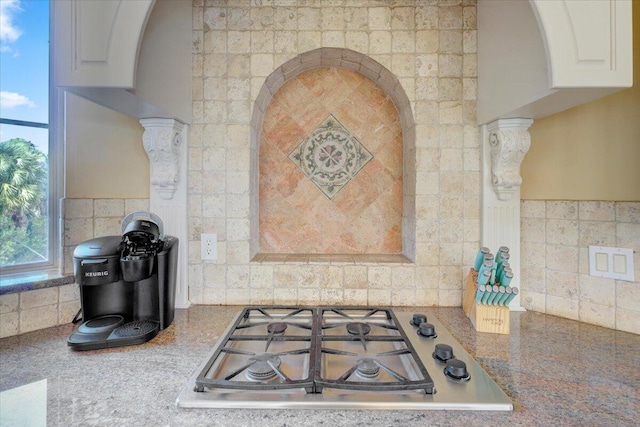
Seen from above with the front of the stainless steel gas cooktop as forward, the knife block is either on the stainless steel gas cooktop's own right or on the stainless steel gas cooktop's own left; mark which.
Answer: on the stainless steel gas cooktop's own left

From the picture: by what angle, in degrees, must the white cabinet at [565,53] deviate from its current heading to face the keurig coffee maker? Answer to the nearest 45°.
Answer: approximately 45° to its right

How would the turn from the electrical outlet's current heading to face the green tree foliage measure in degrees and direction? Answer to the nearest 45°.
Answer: approximately 90° to its right

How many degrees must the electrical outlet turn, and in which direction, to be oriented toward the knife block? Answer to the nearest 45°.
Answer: approximately 45° to its left

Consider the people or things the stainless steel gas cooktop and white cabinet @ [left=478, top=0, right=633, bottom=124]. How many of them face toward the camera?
2

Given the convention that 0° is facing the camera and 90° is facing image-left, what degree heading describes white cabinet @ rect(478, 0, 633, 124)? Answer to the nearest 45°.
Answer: approximately 0°

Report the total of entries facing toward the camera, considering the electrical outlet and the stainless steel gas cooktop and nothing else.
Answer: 2
